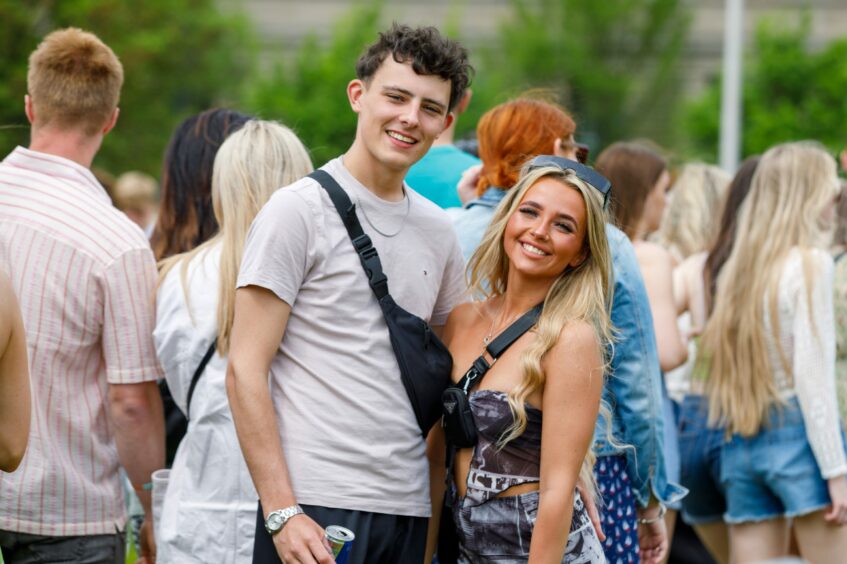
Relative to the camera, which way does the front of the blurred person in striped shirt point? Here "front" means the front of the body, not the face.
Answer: away from the camera

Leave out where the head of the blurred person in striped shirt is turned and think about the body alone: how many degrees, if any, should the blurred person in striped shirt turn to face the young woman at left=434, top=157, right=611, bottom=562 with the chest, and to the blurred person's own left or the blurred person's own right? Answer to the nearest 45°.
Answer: approximately 135° to the blurred person's own right

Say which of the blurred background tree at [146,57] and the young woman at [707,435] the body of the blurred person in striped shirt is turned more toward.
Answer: the blurred background tree

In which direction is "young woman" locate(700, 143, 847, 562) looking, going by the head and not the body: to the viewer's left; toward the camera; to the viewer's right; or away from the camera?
away from the camera

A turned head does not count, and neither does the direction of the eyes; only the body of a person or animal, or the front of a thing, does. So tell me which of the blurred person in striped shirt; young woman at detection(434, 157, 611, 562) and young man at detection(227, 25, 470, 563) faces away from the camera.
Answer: the blurred person in striped shirt

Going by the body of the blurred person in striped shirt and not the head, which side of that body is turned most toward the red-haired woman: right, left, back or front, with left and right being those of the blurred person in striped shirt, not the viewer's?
right

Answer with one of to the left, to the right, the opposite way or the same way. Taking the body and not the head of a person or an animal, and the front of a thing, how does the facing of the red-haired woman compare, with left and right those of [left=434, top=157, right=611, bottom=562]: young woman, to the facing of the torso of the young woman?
the opposite way

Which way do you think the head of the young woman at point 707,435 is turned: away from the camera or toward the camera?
away from the camera

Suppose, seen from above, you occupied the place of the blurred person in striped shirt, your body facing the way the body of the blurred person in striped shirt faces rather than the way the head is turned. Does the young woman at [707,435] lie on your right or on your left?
on your right

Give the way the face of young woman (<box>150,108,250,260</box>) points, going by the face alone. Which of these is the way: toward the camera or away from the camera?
away from the camera

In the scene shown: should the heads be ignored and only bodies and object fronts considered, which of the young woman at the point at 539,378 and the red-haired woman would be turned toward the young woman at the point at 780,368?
the red-haired woman

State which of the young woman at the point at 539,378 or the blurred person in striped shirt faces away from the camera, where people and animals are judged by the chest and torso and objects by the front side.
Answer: the blurred person in striped shirt
